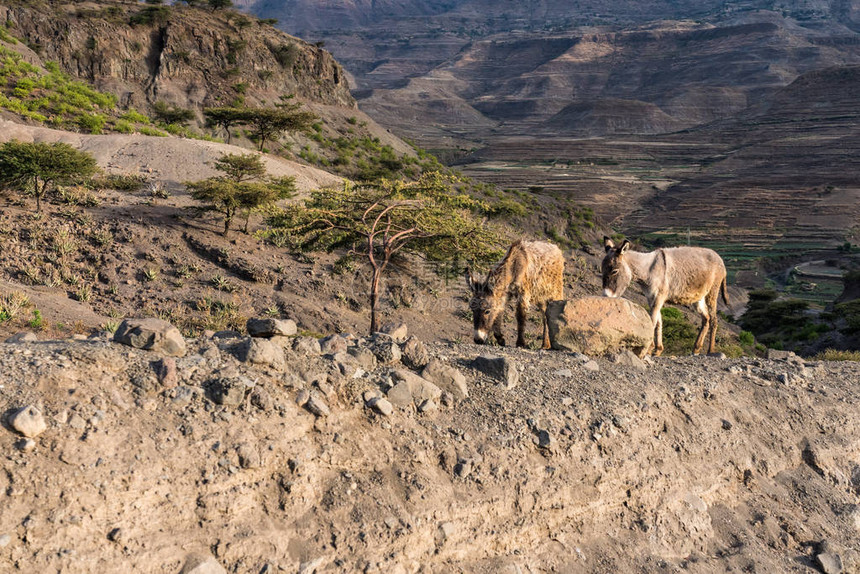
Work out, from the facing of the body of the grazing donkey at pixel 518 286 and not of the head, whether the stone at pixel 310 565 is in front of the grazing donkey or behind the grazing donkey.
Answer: in front

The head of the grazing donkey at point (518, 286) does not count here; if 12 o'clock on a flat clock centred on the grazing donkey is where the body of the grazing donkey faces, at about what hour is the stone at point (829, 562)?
The stone is roughly at 9 o'clock from the grazing donkey.

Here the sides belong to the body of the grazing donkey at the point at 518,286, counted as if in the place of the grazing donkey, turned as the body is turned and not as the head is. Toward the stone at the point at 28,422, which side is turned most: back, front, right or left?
front

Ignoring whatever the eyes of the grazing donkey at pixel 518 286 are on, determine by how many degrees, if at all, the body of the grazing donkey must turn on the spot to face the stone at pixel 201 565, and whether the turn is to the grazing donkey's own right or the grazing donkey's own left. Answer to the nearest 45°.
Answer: approximately 45° to the grazing donkey's own left

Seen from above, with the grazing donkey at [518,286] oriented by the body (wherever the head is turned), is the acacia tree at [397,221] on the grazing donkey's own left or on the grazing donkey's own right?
on the grazing donkey's own right

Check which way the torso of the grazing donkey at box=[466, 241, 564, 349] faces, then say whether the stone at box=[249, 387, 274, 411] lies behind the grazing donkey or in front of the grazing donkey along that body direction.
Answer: in front

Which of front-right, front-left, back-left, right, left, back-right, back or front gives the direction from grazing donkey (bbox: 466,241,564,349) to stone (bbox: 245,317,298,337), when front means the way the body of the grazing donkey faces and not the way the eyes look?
front

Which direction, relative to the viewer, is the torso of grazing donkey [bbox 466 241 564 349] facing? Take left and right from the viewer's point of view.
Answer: facing the viewer and to the left of the viewer

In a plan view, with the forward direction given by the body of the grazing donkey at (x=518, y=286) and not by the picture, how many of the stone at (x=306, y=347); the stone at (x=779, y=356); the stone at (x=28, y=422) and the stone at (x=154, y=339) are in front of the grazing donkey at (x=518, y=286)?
3

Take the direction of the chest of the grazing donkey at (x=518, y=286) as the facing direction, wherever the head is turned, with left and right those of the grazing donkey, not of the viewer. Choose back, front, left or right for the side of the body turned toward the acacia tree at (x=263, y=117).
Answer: right

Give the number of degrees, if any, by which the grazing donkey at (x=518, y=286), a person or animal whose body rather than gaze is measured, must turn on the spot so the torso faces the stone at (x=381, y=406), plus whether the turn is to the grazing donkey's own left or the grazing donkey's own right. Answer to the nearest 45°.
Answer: approximately 45° to the grazing donkey's own left

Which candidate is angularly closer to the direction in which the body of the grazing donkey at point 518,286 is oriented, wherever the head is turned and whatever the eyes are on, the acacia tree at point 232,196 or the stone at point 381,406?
the stone

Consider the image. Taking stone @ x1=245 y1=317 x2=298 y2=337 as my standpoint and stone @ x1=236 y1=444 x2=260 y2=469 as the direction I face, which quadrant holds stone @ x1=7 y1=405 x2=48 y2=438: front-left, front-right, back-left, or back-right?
front-right

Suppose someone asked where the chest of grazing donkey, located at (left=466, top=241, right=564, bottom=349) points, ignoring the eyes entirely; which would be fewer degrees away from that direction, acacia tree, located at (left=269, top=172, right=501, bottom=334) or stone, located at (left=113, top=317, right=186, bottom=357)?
the stone

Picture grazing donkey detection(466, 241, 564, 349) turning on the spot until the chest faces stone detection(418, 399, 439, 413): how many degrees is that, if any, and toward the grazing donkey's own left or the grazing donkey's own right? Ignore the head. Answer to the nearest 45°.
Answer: approximately 45° to the grazing donkey's own left

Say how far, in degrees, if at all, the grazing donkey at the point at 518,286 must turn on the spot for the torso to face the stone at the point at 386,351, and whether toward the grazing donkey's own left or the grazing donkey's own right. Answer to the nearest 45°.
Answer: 0° — it already faces it
